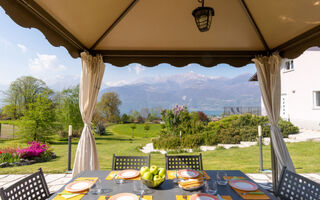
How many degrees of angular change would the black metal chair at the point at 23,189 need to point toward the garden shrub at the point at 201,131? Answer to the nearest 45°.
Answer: approximately 90° to its left

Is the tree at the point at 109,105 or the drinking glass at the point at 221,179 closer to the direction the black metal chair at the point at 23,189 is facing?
the drinking glass

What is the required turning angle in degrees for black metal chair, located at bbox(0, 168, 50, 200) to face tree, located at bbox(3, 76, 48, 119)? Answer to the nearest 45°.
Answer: approximately 135° to its left

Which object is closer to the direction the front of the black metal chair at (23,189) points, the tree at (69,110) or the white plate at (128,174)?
the white plate

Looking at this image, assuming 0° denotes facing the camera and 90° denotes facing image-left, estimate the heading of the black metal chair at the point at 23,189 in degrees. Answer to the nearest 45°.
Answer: approximately 315°

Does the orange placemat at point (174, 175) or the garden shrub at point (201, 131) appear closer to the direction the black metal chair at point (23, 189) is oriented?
the orange placemat

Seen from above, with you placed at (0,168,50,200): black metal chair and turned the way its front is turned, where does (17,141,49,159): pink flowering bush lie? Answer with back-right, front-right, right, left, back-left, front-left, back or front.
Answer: back-left
